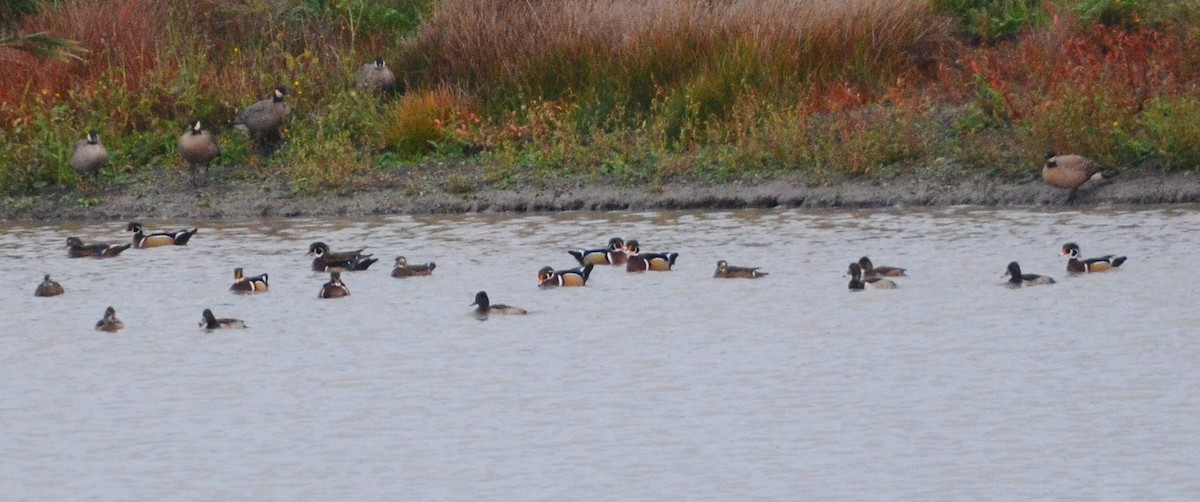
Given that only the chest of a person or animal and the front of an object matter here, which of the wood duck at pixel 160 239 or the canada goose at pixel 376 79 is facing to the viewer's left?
the wood duck

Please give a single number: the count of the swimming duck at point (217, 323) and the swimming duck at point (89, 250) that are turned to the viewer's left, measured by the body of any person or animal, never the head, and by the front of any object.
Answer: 2

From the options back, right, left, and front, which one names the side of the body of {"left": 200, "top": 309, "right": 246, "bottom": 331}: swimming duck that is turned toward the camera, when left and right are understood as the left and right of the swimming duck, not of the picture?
left

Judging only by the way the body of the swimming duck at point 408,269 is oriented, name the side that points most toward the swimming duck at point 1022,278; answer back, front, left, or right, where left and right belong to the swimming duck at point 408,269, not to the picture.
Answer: back

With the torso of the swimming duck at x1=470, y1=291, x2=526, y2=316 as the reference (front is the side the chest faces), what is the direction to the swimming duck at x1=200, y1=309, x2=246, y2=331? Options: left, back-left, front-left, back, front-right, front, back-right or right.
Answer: front

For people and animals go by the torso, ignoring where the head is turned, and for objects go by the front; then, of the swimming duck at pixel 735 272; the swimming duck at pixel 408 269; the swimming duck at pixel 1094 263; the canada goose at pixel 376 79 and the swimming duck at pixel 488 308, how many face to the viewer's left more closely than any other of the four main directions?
4

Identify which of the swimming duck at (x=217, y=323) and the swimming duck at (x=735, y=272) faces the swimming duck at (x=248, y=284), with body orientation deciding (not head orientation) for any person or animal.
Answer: the swimming duck at (x=735, y=272)

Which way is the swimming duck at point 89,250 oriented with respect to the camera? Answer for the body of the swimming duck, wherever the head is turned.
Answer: to the viewer's left

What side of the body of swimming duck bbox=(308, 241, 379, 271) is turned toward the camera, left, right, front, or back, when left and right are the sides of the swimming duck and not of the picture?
left

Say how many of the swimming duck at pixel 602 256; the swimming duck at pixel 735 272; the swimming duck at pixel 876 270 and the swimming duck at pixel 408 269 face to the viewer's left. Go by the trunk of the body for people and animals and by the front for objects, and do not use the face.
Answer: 3

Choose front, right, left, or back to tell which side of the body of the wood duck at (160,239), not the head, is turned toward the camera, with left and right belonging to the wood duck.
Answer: left

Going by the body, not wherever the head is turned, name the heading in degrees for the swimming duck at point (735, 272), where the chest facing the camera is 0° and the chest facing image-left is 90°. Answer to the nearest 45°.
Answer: approximately 90°

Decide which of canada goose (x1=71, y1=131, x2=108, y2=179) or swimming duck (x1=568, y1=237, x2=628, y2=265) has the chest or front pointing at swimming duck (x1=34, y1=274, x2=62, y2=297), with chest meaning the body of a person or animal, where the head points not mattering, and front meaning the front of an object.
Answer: the canada goose

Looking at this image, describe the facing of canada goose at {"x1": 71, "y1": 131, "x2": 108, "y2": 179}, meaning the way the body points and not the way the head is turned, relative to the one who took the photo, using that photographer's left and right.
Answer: facing the viewer

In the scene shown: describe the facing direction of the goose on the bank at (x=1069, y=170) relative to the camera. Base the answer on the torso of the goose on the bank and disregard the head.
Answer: to the viewer's left
